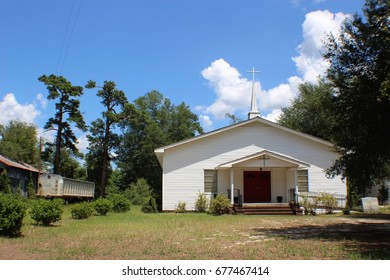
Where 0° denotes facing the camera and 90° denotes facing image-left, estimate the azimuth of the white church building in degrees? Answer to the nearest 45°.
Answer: approximately 0°

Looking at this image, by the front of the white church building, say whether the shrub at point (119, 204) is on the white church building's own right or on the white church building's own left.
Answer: on the white church building's own right

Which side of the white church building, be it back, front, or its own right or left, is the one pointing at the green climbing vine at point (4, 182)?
right

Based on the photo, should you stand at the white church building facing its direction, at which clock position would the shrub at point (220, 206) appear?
The shrub is roughly at 1 o'clock from the white church building.

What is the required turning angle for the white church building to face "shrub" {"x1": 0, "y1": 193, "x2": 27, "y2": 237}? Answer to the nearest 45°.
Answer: approximately 45° to its right

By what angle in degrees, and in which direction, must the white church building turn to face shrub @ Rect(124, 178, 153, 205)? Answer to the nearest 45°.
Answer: approximately 135° to its right

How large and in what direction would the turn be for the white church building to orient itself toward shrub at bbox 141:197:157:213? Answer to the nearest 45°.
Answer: approximately 90° to its right

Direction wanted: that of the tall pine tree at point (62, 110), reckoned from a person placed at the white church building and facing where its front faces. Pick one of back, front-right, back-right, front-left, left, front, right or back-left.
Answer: back-right

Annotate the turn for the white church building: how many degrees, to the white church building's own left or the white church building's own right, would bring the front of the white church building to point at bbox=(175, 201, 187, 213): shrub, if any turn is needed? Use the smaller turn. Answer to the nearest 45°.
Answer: approximately 90° to the white church building's own right

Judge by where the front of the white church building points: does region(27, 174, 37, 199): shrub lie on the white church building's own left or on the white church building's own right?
on the white church building's own right

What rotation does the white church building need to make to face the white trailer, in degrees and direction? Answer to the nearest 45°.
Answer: approximately 135° to its right

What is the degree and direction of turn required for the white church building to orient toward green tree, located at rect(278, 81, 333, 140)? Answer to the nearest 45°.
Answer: approximately 180°

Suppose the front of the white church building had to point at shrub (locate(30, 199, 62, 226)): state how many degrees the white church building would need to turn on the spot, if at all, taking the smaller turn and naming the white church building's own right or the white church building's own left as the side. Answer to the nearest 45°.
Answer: approximately 45° to the white church building's own right
